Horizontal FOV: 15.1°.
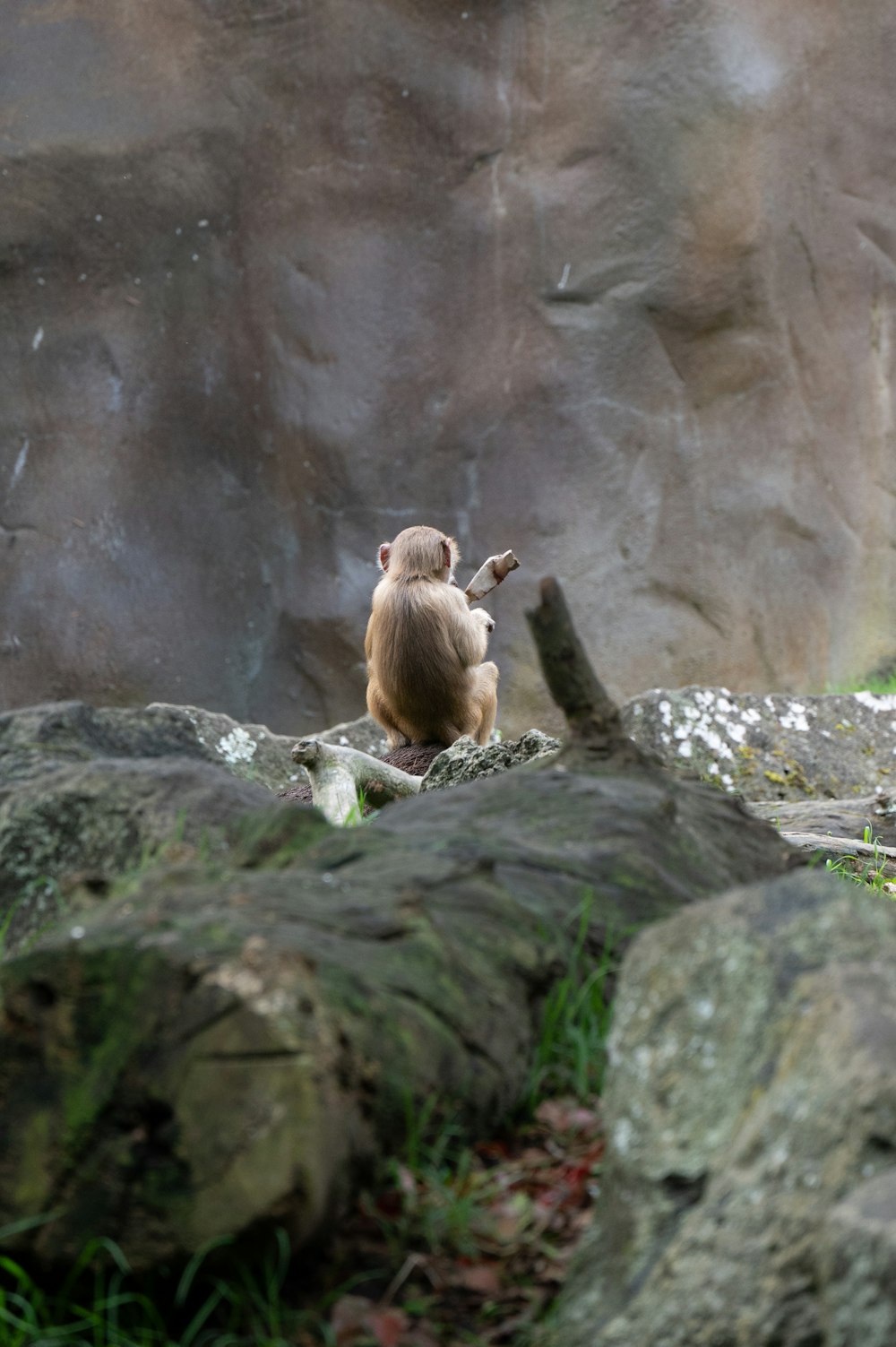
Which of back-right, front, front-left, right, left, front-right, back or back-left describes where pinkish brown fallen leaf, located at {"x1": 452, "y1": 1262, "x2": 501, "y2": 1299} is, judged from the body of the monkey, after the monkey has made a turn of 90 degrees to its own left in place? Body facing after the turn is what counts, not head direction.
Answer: back-left

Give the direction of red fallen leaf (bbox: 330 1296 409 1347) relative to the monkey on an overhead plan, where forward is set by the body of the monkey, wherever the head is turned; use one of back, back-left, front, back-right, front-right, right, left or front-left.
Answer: back-right

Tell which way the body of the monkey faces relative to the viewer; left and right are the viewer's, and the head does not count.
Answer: facing away from the viewer and to the right of the viewer

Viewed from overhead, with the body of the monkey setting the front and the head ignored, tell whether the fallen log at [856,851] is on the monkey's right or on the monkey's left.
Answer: on the monkey's right

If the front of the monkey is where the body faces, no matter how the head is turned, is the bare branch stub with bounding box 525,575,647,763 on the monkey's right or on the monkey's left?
on the monkey's right

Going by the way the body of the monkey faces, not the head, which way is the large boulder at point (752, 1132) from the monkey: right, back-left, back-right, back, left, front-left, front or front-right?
back-right

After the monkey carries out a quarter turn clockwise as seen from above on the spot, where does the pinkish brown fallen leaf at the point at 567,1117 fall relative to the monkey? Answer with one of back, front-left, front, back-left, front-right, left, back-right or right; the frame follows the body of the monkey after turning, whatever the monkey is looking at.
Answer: front-right
